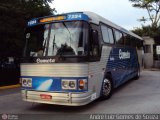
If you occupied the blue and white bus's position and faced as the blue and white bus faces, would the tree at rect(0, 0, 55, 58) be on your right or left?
on your right

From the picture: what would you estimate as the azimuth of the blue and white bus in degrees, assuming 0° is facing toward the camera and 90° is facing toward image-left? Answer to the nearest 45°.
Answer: approximately 45°
